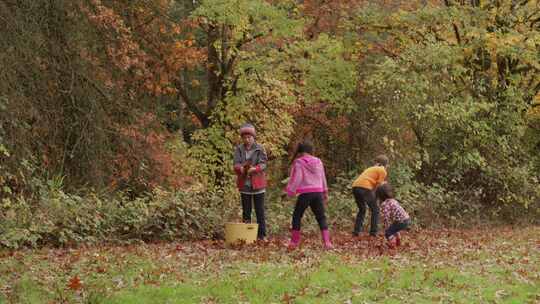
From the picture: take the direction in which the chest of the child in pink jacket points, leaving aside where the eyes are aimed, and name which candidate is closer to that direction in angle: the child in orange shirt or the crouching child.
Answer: the child in orange shirt

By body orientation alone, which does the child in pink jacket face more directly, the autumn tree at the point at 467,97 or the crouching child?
the autumn tree

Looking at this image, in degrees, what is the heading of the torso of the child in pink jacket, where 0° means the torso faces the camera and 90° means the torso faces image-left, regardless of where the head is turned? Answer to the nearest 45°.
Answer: approximately 180°

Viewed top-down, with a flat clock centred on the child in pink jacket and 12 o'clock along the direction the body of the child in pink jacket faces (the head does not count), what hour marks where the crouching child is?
The crouching child is roughly at 2 o'clock from the child in pink jacket.

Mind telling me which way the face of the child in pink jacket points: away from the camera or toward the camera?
away from the camera

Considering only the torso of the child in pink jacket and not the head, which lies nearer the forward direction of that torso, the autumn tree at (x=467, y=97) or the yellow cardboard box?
the autumn tree
